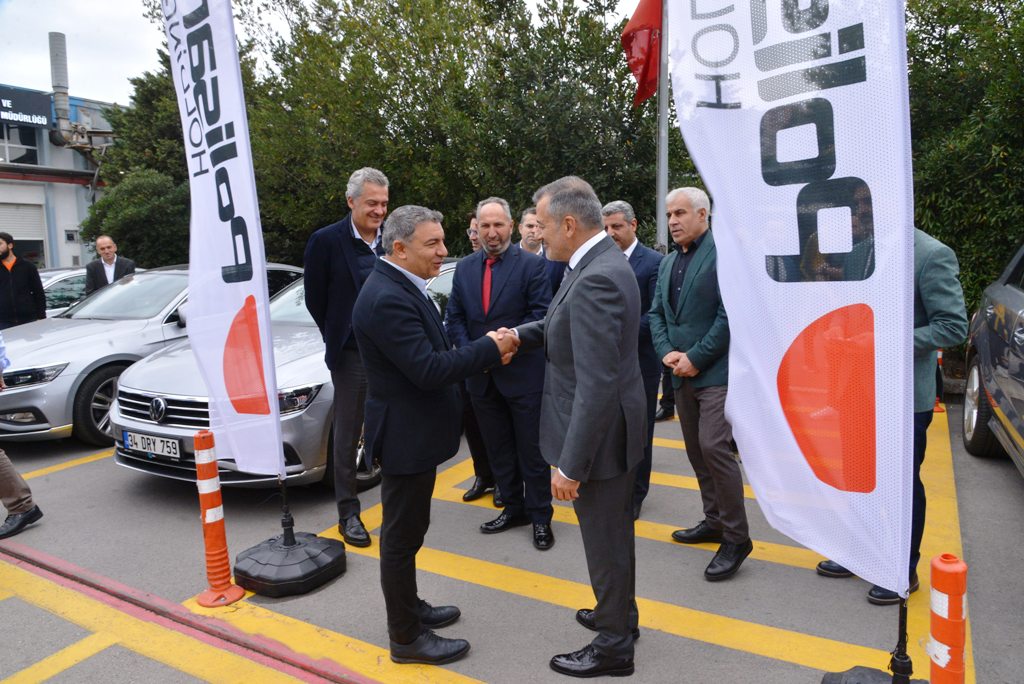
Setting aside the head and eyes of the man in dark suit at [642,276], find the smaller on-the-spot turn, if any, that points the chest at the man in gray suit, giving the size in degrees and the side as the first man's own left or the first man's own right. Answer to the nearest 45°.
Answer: approximately 45° to the first man's own left

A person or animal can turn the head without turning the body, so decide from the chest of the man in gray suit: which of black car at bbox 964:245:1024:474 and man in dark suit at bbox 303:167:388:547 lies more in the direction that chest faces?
the man in dark suit

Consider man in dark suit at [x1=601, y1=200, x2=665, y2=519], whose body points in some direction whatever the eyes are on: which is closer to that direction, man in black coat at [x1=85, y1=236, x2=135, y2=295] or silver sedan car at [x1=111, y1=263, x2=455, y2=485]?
the silver sedan car

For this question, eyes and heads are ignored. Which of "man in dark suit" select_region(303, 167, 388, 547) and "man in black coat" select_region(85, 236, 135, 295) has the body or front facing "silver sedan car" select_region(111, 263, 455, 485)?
the man in black coat

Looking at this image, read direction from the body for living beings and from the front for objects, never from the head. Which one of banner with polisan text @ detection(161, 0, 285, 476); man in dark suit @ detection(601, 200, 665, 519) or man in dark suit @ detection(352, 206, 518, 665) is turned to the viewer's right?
man in dark suit @ detection(352, 206, 518, 665)

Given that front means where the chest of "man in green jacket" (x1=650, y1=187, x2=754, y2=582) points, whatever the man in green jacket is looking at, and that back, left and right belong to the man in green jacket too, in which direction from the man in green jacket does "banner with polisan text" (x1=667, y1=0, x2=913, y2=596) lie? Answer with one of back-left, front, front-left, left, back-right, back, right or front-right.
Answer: front-left

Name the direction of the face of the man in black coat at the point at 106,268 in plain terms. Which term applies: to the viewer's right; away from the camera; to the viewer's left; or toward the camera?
toward the camera

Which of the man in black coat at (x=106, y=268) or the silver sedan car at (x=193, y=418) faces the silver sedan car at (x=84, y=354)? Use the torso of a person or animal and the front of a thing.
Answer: the man in black coat

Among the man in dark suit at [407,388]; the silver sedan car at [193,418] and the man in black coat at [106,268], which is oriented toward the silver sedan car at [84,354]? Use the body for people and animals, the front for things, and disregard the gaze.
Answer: the man in black coat

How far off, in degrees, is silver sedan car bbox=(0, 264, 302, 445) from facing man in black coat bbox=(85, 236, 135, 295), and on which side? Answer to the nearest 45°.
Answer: approximately 135° to its right

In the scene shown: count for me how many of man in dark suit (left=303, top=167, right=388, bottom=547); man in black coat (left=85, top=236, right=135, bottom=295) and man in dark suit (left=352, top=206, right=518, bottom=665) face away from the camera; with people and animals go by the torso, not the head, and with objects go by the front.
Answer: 0

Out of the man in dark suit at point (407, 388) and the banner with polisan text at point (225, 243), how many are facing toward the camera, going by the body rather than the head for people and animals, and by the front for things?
0

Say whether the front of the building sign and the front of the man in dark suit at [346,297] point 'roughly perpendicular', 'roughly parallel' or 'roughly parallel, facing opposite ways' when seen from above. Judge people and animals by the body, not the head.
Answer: roughly parallel

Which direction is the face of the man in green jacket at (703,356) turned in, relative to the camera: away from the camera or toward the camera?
toward the camera

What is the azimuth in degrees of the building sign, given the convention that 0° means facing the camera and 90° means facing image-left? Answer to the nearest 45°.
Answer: approximately 315°

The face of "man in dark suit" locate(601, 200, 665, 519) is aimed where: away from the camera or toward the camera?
toward the camera

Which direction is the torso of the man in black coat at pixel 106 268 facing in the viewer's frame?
toward the camera

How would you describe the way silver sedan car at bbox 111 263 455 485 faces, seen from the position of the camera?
facing the viewer and to the left of the viewer

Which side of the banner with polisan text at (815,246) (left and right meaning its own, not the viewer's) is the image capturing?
back
